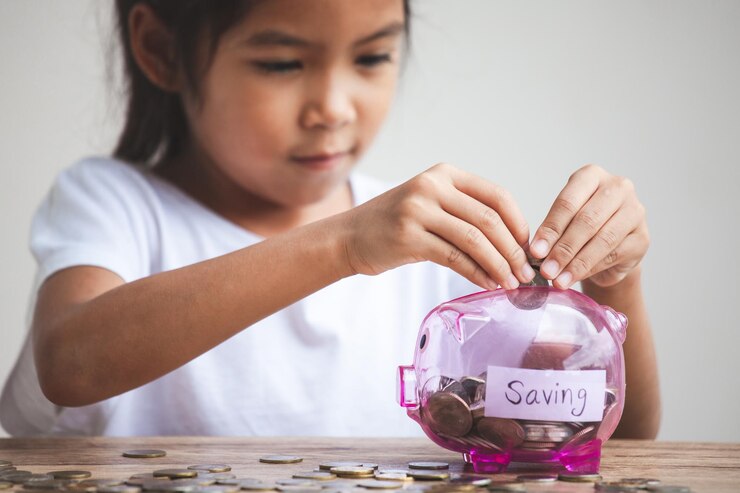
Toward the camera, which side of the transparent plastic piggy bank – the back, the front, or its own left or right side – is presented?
left

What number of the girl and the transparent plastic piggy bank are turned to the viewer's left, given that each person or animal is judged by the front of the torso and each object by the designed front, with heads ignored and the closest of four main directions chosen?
1

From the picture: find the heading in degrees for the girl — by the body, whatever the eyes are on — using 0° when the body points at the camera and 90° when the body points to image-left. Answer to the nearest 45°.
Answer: approximately 315°
